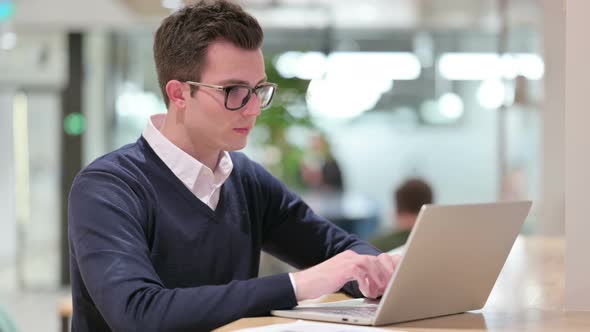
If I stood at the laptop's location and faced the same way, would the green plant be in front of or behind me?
in front

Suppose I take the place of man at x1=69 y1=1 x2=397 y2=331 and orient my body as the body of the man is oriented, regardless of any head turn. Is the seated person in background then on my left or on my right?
on my left

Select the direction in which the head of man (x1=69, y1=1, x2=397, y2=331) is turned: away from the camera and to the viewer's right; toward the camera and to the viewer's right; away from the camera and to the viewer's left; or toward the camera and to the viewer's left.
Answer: toward the camera and to the viewer's right

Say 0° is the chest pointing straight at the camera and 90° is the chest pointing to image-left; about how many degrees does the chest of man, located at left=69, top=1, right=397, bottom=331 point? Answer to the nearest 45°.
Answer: approximately 315°

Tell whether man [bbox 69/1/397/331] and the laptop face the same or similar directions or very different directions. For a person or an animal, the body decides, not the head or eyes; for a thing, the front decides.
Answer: very different directions

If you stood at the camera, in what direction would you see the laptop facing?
facing away from the viewer and to the left of the viewer

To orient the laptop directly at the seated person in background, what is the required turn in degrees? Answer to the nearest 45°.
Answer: approximately 45° to its right
